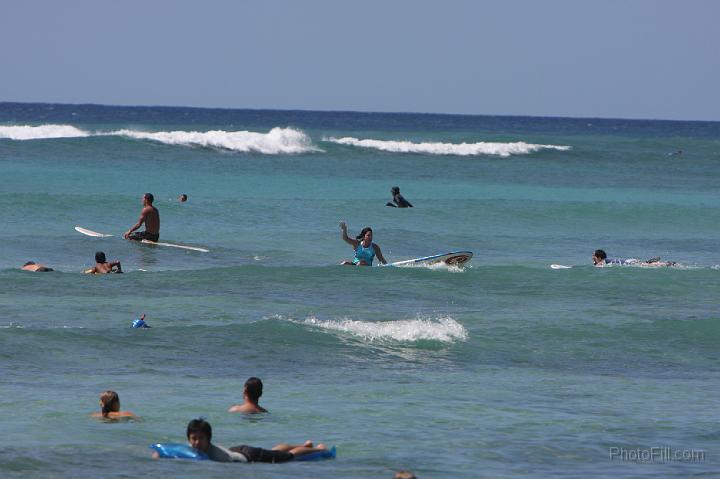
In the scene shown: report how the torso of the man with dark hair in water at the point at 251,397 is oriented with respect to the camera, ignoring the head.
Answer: away from the camera

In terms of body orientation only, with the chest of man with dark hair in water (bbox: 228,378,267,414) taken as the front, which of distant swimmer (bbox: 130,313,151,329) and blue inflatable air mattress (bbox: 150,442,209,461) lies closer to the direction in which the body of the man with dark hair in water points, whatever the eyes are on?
the distant swimmer

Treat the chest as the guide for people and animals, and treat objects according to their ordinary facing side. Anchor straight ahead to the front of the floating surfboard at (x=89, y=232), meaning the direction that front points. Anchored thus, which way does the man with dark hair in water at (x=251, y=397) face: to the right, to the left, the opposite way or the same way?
to the right

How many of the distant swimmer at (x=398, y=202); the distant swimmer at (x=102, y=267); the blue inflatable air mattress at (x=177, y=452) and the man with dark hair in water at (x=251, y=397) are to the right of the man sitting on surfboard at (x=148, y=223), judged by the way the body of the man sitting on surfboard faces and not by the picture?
1

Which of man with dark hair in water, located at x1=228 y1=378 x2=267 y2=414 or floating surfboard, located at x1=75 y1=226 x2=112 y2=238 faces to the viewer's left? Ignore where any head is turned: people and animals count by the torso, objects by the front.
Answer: the floating surfboard

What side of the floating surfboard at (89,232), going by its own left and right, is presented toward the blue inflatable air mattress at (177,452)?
left

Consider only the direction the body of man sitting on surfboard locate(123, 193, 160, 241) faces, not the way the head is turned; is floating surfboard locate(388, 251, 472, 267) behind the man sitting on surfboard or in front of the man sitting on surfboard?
behind

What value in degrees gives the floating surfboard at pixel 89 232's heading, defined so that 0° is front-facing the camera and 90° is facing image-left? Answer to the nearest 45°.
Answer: approximately 90°

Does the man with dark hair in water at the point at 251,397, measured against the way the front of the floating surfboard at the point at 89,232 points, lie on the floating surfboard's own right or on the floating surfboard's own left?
on the floating surfboard's own left

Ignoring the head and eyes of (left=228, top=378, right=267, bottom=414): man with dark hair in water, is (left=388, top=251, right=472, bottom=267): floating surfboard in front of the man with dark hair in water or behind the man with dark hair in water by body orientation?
in front

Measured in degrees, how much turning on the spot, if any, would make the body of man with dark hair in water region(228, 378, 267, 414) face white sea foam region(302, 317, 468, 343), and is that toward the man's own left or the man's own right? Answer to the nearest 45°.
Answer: approximately 45° to the man's own right

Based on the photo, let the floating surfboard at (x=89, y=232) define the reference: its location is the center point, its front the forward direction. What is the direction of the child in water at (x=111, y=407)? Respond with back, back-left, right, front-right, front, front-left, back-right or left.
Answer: left

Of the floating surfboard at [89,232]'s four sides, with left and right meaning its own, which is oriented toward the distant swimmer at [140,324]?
left

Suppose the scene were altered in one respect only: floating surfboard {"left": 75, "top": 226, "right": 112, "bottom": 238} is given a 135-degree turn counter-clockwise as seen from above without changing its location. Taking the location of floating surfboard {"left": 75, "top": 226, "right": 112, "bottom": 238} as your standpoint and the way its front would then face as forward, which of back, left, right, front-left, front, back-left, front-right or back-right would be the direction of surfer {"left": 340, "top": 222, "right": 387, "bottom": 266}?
front

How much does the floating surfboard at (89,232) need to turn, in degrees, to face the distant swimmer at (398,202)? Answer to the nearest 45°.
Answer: approximately 135° to its right

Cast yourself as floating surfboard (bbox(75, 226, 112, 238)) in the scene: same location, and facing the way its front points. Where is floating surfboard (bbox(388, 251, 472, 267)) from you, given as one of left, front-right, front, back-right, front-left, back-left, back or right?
back-left
